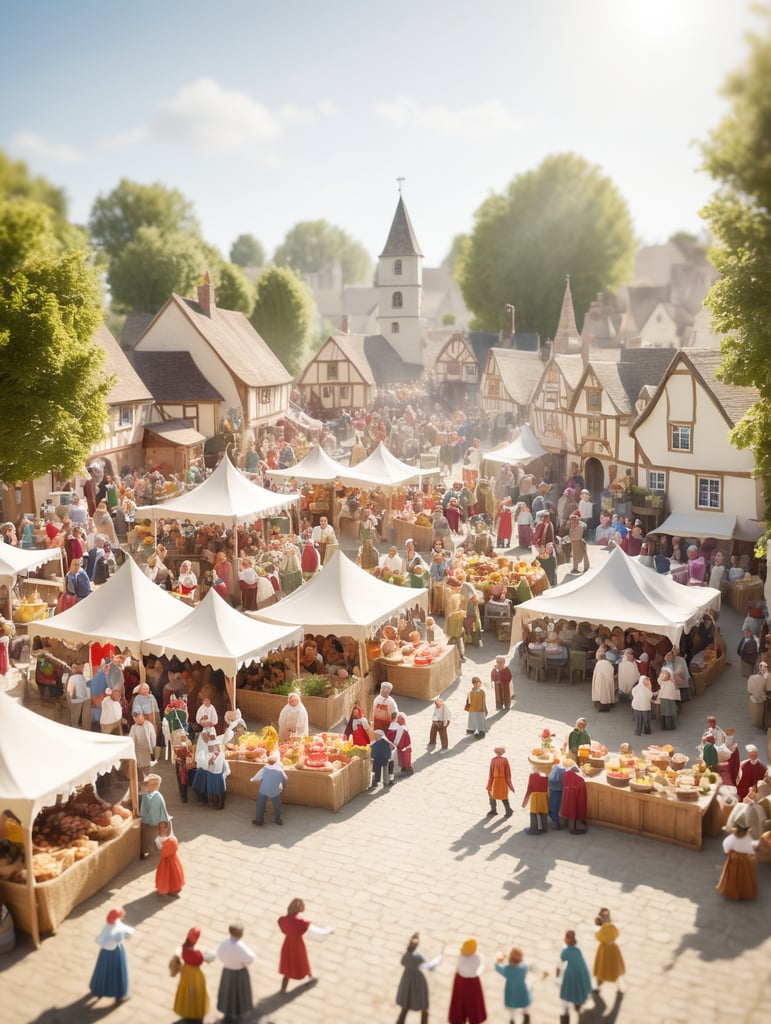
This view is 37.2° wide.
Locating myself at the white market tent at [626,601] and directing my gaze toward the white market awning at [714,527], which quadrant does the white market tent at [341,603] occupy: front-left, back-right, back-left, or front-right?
back-left

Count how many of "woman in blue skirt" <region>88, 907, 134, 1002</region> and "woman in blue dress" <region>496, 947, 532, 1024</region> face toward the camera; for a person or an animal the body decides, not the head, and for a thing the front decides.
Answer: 0

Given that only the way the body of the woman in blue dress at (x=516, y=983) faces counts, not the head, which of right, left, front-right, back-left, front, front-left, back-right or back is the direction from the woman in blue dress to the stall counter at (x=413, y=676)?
front

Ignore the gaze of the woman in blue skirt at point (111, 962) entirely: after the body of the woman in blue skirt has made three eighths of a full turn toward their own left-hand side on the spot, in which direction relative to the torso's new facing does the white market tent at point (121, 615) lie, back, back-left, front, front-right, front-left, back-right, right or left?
right

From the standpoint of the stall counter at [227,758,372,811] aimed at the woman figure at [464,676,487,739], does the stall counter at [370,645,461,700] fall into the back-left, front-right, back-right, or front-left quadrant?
front-left

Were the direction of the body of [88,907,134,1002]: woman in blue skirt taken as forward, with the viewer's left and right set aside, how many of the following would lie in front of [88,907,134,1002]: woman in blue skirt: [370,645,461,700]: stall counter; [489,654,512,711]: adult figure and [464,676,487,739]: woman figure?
3

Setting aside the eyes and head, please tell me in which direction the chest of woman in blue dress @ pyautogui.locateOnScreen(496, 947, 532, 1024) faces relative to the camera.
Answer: away from the camera

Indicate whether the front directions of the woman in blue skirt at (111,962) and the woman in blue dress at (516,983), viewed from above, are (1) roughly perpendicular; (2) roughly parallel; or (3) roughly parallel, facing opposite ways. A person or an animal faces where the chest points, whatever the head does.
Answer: roughly parallel

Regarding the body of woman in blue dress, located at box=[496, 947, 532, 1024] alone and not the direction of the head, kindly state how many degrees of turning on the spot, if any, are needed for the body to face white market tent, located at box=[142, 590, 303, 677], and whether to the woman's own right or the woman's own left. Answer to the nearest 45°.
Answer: approximately 45° to the woman's own left

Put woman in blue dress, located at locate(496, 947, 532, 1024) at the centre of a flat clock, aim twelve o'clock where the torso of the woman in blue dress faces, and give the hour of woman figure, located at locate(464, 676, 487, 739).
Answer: The woman figure is roughly at 12 o'clock from the woman in blue dress.

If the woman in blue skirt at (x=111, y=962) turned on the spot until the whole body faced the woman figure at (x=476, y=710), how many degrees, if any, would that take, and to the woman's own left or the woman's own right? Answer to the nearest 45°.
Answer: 0° — they already face it

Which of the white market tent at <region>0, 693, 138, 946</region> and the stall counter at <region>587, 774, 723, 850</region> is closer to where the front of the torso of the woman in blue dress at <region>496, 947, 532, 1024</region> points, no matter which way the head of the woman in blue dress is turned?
the stall counter

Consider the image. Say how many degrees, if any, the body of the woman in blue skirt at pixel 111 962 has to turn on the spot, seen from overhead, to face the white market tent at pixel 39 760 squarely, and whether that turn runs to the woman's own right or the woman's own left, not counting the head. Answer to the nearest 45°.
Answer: approximately 45° to the woman's own left

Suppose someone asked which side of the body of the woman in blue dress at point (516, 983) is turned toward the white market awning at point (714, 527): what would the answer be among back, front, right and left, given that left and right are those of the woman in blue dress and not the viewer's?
front
